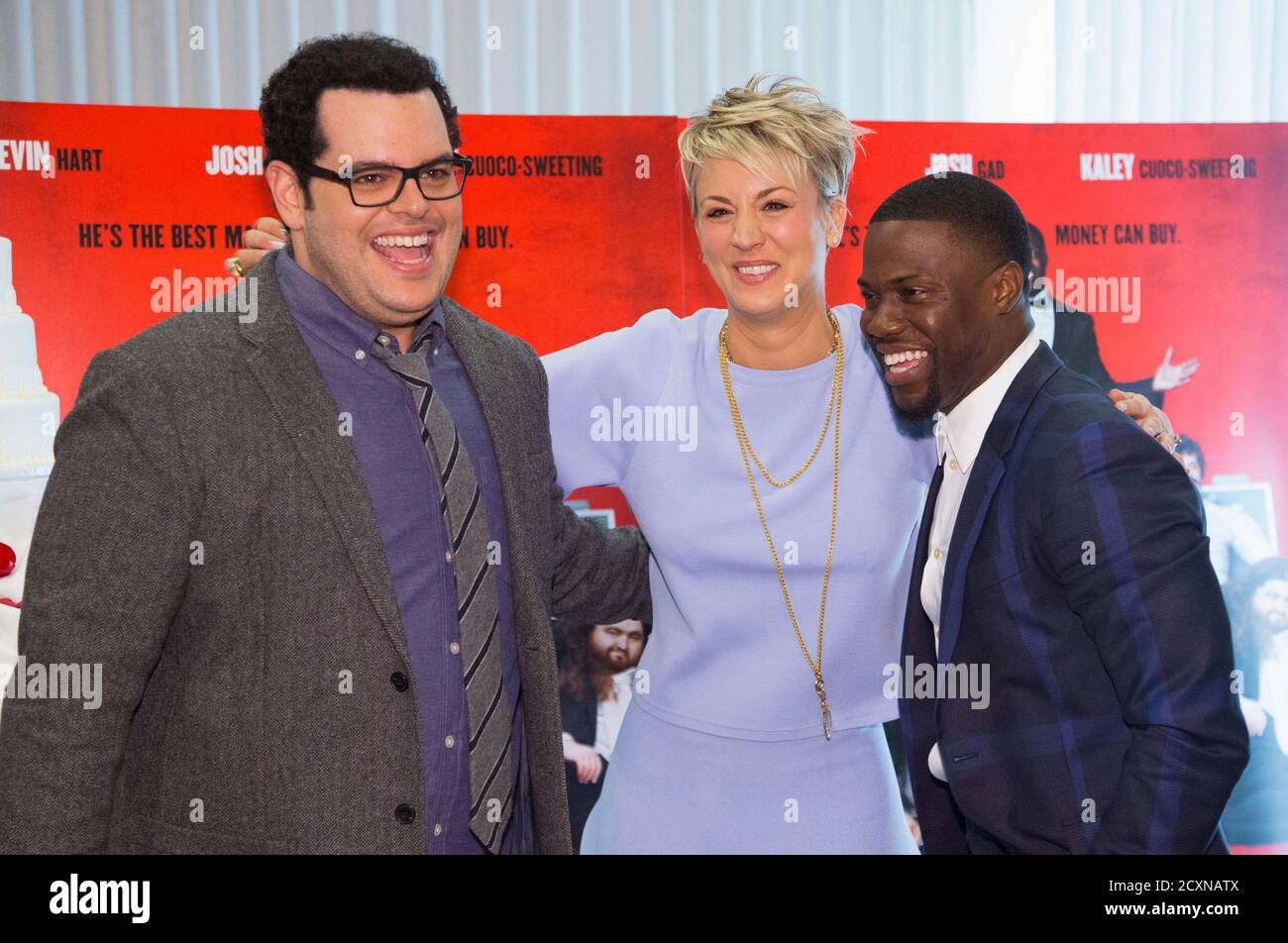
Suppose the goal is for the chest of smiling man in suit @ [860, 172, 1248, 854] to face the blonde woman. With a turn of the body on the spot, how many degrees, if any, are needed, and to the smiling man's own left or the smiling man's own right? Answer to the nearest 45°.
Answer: approximately 90° to the smiling man's own right

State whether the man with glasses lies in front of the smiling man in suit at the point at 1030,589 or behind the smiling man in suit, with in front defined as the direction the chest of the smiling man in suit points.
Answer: in front

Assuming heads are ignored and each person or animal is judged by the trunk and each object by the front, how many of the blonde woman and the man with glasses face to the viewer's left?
0

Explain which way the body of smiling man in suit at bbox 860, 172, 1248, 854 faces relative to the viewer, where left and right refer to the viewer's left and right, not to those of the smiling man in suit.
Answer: facing the viewer and to the left of the viewer

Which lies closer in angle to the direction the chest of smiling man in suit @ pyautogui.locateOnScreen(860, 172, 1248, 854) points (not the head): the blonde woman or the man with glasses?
the man with glasses

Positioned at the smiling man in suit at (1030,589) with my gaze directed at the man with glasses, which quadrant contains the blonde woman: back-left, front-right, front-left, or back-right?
front-right

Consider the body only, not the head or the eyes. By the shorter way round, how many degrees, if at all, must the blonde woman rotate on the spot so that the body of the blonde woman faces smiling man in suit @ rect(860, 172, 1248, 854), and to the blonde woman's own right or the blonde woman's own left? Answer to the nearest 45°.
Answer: approximately 45° to the blonde woman's own left

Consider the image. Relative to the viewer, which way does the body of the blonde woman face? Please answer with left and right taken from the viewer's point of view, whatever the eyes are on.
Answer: facing the viewer

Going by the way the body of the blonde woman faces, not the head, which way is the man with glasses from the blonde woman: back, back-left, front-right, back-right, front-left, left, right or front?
front-right

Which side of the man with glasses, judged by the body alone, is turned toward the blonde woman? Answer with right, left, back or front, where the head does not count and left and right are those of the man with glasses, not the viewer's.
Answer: left
